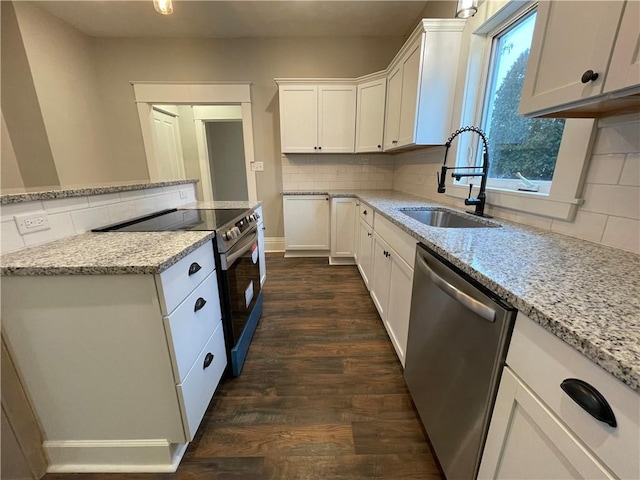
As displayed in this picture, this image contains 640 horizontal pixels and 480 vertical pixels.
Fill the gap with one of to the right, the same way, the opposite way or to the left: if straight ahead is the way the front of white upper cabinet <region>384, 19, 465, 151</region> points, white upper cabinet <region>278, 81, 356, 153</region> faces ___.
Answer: to the left

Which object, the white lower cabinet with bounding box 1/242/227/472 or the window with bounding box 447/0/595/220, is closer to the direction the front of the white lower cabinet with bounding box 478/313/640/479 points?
the white lower cabinet

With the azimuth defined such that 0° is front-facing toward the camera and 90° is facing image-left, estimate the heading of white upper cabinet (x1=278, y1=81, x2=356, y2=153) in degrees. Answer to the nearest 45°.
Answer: approximately 0°

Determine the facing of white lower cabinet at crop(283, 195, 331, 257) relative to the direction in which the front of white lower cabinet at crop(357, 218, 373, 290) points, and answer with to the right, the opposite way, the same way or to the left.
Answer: to the left

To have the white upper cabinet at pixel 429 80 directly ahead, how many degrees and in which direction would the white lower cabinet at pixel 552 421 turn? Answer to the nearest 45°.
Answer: approximately 90° to its right

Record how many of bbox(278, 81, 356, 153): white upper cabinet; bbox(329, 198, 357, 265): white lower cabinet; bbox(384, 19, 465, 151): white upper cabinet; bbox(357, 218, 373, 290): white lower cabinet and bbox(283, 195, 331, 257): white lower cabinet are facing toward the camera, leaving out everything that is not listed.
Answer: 3

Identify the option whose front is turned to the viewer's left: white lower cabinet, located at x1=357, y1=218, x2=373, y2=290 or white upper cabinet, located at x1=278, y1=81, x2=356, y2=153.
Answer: the white lower cabinet

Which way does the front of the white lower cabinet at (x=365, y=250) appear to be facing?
to the viewer's left
